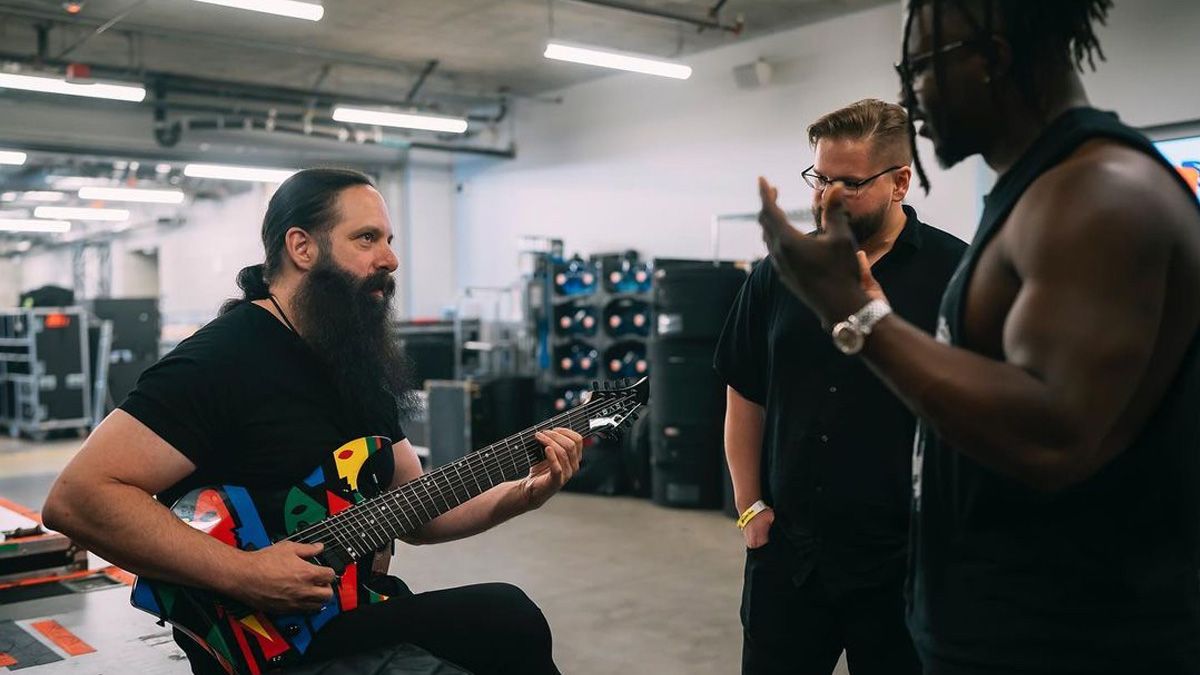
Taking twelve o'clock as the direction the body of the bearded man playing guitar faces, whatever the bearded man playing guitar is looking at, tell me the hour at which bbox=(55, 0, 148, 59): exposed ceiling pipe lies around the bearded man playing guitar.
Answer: The exposed ceiling pipe is roughly at 7 o'clock from the bearded man playing guitar.

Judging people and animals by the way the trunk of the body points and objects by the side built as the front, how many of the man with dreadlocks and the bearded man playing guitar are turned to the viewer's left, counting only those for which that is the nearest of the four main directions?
1

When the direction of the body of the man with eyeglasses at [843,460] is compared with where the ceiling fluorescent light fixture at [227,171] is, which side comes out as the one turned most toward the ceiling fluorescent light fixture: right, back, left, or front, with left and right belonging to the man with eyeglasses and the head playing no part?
right

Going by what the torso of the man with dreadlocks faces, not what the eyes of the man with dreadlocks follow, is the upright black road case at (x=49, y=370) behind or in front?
in front

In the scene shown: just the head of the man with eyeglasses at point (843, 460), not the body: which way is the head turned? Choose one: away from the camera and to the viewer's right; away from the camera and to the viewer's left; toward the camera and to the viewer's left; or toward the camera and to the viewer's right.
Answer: toward the camera and to the viewer's left

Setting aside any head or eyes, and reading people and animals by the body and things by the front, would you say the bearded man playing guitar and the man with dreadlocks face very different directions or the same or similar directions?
very different directions

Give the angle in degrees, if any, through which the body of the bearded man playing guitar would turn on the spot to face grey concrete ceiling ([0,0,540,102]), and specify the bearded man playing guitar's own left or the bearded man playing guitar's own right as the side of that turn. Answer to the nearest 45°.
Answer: approximately 135° to the bearded man playing guitar's own left

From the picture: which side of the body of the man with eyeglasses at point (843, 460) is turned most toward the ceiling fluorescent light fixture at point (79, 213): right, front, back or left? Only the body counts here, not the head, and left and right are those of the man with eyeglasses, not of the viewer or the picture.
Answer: right

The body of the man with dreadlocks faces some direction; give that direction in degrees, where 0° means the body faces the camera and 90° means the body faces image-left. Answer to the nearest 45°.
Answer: approximately 90°

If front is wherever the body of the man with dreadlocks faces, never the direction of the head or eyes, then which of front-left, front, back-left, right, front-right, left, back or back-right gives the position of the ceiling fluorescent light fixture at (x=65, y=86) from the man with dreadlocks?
front-right

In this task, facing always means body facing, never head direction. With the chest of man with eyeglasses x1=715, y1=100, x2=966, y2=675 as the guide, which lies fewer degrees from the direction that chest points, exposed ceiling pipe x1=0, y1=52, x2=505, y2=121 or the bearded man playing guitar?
the bearded man playing guitar

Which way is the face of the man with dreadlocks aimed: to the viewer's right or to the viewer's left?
to the viewer's left

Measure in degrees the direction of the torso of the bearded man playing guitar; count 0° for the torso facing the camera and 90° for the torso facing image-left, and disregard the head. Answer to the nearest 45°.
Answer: approximately 315°

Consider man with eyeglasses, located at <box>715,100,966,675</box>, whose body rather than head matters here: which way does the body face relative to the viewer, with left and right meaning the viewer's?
facing the viewer and to the left of the viewer
